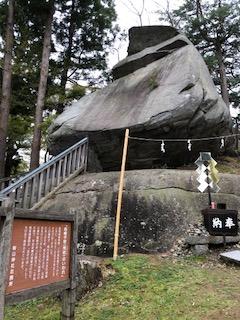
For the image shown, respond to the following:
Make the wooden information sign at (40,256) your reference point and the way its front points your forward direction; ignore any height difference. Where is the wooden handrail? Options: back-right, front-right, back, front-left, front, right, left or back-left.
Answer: back-left

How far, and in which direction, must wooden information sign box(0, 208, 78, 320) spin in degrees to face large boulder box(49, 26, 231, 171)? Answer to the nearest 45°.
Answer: approximately 90° to its left

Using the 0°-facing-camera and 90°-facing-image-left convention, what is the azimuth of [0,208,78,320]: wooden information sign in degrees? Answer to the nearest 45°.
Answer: approximately 315°

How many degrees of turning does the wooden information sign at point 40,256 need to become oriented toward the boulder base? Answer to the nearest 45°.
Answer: approximately 90° to its left
